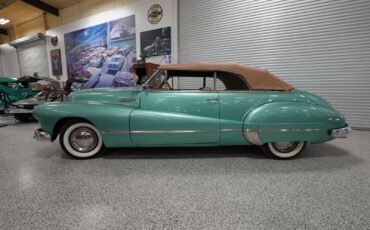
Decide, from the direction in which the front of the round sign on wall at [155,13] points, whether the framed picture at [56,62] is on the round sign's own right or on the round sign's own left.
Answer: on the round sign's own right

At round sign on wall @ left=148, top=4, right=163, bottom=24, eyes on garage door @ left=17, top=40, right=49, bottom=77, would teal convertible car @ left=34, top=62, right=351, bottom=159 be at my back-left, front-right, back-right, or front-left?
back-left

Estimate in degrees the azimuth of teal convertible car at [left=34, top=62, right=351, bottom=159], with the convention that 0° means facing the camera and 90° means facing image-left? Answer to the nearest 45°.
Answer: approximately 90°

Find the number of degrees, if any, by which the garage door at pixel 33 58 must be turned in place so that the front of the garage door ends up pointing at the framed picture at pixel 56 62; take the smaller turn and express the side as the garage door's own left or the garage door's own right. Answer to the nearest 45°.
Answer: approximately 45° to the garage door's own left

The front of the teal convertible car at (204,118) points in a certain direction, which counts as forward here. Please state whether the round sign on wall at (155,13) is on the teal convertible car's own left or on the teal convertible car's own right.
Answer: on the teal convertible car's own right

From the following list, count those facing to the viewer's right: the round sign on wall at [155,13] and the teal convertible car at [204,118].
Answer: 0

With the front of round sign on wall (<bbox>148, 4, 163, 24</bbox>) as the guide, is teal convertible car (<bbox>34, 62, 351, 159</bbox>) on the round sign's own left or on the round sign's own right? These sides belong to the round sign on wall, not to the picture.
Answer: on the round sign's own left

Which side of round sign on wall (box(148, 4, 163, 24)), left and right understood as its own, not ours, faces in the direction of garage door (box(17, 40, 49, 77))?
right

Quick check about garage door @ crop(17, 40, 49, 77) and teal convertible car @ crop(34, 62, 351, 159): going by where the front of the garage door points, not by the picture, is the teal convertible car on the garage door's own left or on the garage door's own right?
on the garage door's own left

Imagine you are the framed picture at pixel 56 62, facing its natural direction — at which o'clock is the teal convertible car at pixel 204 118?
The teal convertible car is roughly at 10 o'clock from the framed picture.

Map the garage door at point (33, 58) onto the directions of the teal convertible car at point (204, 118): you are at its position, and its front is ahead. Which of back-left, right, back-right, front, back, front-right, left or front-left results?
front-right

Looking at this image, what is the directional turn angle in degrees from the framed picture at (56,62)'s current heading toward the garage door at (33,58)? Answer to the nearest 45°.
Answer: approximately 90° to its right

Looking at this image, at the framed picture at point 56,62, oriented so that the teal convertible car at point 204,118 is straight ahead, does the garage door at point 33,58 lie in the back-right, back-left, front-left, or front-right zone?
back-right
